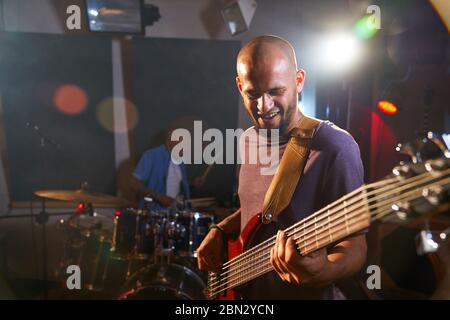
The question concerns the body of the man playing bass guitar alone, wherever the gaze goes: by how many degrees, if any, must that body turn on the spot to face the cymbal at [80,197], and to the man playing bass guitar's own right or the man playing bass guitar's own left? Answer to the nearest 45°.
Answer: approximately 90° to the man playing bass guitar's own right

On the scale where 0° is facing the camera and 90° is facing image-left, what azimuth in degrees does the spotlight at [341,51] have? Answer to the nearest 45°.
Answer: approximately 0°

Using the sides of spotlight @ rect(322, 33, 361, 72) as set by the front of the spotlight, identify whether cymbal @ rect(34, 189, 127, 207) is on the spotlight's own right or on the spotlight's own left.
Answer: on the spotlight's own right

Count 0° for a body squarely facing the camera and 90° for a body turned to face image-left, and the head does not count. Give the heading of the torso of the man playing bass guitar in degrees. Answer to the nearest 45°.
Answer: approximately 45°

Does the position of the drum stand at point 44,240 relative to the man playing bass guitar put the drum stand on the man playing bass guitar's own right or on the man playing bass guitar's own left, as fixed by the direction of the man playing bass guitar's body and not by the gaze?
on the man playing bass guitar's own right

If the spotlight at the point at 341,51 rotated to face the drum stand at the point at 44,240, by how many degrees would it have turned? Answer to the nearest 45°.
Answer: approximately 90° to its right
